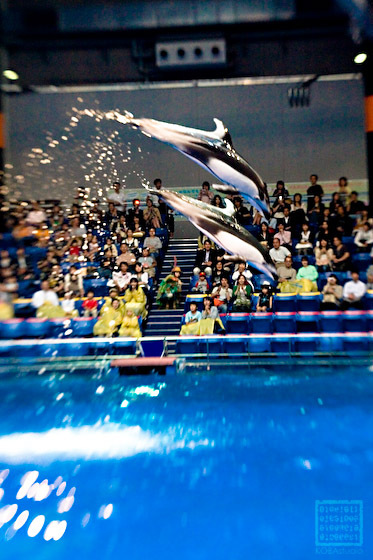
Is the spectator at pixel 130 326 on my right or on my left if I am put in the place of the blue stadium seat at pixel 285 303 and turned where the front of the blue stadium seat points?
on my right

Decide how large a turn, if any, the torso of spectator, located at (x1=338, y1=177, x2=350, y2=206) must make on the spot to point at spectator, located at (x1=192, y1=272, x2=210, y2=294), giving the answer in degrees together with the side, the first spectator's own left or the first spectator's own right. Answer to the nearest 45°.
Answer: approximately 45° to the first spectator's own right

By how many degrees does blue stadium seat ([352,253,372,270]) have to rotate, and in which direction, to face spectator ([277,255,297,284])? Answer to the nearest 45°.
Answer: approximately 45° to its right

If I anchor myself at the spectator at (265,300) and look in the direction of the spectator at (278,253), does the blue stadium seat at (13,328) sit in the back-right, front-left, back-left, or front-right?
back-left

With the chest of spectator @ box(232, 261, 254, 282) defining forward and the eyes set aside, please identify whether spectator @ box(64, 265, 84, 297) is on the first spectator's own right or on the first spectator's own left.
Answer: on the first spectator's own right

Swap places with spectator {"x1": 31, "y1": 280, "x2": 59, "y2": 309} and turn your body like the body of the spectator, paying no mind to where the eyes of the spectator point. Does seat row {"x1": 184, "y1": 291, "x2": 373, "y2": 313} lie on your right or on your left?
on your left
